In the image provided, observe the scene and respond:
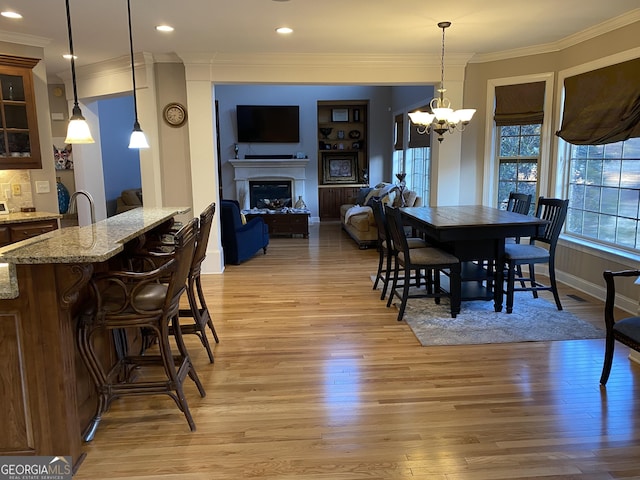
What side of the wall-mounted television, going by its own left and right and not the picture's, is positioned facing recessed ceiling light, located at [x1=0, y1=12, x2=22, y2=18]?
front

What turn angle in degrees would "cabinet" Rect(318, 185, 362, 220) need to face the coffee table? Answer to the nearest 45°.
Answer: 0° — it already faces it

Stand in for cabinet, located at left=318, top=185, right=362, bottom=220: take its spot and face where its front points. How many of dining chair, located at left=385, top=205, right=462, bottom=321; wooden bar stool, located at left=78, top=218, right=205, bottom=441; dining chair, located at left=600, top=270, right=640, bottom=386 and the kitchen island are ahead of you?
4

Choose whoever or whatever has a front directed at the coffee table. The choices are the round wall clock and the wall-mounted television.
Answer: the wall-mounted television

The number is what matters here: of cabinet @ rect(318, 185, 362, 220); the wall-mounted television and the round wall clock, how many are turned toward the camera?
3

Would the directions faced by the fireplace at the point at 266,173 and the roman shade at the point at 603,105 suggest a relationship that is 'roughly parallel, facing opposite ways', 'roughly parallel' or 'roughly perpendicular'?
roughly perpendicular

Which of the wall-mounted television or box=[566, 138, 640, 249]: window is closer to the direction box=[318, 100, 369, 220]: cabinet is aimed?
the window

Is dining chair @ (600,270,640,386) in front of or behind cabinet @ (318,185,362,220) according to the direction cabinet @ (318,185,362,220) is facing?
in front

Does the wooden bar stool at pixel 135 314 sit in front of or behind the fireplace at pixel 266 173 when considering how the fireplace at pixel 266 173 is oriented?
in front

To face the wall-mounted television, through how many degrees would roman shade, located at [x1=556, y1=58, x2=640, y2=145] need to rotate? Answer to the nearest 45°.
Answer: approximately 90° to its right

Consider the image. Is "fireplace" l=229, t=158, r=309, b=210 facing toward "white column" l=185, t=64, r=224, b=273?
yes

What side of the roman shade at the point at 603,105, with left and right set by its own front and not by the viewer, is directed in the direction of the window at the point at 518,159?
right

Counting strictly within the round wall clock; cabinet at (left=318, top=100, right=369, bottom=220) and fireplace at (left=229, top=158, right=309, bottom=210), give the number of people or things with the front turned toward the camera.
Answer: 3
